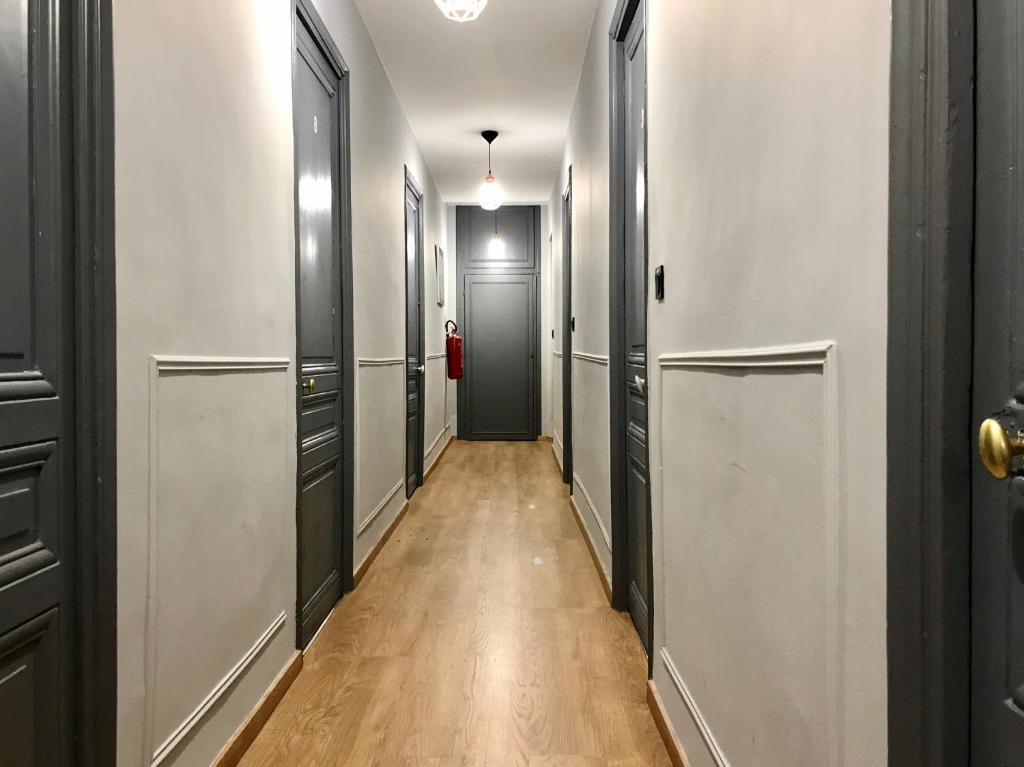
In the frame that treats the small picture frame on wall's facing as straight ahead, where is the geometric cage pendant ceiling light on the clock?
The geometric cage pendant ceiling light is roughly at 3 o'clock from the small picture frame on wall.

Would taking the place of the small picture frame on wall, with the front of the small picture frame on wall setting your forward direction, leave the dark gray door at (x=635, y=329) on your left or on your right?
on your right

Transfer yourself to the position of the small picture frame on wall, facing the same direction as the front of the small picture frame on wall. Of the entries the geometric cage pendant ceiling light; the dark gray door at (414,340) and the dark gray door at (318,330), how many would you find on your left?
0

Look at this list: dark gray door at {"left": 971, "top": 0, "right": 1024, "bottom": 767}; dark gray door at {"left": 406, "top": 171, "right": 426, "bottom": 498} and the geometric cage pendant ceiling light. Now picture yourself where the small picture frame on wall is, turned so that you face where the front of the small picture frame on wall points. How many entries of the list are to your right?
3

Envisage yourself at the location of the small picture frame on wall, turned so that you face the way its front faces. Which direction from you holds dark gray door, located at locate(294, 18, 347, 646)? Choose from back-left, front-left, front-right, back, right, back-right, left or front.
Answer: right

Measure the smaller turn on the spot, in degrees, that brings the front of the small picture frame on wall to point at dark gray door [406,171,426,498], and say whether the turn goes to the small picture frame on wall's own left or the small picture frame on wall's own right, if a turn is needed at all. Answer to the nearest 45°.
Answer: approximately 90° to the small picture frame on wall's own right

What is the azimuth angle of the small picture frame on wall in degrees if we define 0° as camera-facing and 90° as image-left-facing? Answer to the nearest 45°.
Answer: approximately 270°

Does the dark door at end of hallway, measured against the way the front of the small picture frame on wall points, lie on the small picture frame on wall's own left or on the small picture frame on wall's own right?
on the small picture frame on wall's own left

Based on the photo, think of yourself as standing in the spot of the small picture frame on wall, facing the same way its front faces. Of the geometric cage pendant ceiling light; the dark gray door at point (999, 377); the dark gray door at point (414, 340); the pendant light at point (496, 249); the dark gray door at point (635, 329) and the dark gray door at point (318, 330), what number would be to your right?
5

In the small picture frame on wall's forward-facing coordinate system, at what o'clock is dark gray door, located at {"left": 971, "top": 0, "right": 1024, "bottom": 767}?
The dark gray door is roughly at 3 o'clock from the small picture frame on wall.
